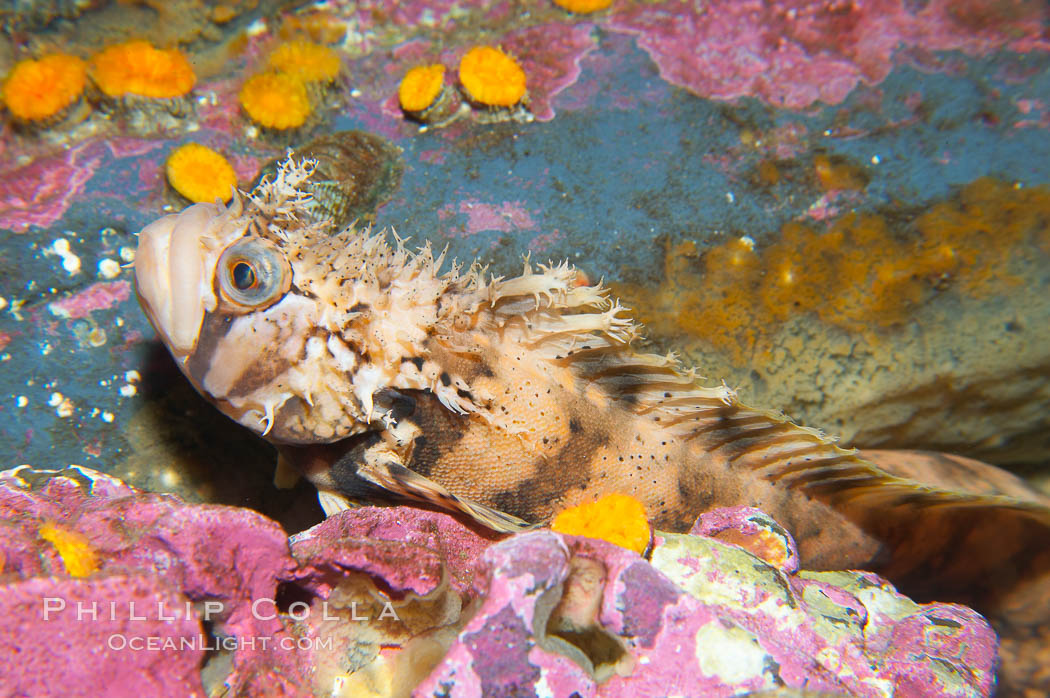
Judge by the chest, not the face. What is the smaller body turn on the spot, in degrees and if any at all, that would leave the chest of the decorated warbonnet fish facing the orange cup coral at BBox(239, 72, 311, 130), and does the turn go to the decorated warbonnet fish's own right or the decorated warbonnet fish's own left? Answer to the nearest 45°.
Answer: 0° — it already faces it

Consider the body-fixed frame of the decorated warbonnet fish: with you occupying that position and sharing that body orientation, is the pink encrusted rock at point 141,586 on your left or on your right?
on your left

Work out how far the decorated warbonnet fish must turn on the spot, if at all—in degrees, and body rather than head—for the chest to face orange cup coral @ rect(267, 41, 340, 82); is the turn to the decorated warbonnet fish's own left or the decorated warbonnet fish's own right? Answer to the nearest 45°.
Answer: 0° — it already faces it

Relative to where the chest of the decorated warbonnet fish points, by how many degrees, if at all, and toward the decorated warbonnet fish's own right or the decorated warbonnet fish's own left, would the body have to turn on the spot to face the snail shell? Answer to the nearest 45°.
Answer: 0° — it already faces it

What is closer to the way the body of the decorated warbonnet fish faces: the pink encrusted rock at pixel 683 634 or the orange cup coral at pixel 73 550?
the orange cup coral

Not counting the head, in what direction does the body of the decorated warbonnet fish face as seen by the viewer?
to the viewer's left

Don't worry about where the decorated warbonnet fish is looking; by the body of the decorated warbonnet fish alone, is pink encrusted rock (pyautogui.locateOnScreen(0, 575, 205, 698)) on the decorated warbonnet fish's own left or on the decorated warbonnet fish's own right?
on the decorated warbonnet fish's own left
